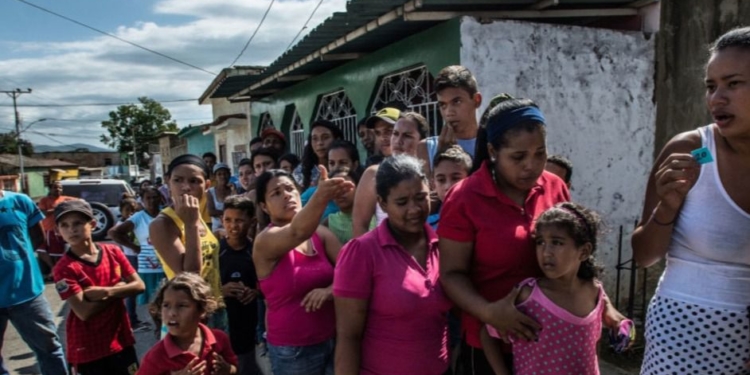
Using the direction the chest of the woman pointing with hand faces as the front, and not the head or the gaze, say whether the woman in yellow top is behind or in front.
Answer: behind

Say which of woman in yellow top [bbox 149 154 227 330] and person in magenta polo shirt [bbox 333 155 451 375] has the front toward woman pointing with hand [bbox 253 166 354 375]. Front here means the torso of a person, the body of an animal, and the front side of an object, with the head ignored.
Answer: the woman in yellow top

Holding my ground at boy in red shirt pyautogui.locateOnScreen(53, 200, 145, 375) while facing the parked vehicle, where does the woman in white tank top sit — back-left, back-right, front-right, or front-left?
back-right

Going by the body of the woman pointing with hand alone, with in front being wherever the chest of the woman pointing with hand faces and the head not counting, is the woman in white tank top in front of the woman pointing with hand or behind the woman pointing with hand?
in front

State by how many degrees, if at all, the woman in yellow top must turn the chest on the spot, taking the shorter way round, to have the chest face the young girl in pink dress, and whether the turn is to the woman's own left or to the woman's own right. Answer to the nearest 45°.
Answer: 0° — they already face them

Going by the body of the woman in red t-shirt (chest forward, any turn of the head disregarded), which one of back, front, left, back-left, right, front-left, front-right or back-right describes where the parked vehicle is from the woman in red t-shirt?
back

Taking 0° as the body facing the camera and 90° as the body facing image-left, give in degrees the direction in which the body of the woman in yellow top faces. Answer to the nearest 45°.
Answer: approximately 315°
